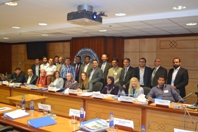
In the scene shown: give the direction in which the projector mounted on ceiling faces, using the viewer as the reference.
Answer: facing the viewer and to the right of the viewer

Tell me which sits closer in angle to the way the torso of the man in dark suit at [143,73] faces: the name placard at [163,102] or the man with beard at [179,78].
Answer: the name placard

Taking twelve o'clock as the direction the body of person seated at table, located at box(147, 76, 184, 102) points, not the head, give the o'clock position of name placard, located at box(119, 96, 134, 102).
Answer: The name placard is roughly at 2 o'clock from the person seated at table.

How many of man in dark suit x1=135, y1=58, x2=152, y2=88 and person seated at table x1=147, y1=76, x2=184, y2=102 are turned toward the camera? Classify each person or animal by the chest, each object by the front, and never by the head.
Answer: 2

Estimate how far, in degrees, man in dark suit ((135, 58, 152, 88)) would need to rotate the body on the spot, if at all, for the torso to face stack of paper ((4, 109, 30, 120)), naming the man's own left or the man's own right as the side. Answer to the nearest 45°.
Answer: approximately 45° to the man's own right

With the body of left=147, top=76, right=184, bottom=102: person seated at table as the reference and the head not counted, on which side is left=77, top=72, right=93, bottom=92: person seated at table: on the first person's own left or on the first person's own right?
on the first person's own right

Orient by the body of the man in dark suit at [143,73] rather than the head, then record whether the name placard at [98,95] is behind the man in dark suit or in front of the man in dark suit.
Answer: in front

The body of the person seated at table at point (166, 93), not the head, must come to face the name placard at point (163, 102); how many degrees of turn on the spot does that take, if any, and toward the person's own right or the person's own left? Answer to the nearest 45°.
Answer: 0° — they already face it
